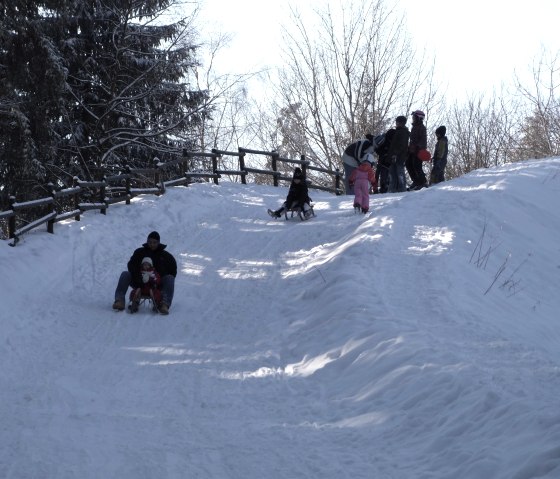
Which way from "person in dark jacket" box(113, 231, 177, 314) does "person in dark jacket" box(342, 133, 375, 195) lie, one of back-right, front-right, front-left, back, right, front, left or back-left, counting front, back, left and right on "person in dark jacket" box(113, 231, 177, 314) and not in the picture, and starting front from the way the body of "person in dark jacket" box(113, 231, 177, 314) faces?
back-left

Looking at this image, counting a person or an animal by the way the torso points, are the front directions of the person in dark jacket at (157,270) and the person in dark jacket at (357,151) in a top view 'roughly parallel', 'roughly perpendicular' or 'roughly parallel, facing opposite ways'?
roughly perpendicular

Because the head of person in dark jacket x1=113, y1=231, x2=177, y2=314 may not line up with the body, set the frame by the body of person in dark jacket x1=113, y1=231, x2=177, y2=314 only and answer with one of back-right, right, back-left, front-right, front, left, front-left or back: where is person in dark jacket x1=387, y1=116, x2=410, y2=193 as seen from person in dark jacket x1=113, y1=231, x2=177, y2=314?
back-left

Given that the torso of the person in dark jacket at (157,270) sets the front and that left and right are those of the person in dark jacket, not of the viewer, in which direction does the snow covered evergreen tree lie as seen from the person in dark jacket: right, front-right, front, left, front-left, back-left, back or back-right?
back

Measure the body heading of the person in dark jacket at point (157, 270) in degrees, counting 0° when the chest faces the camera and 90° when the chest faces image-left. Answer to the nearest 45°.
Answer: approximately 0°

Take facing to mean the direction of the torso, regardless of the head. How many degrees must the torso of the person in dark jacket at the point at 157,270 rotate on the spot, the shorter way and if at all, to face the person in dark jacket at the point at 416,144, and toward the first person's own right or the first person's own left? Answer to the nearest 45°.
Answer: approximately 135° to the first person's own left
